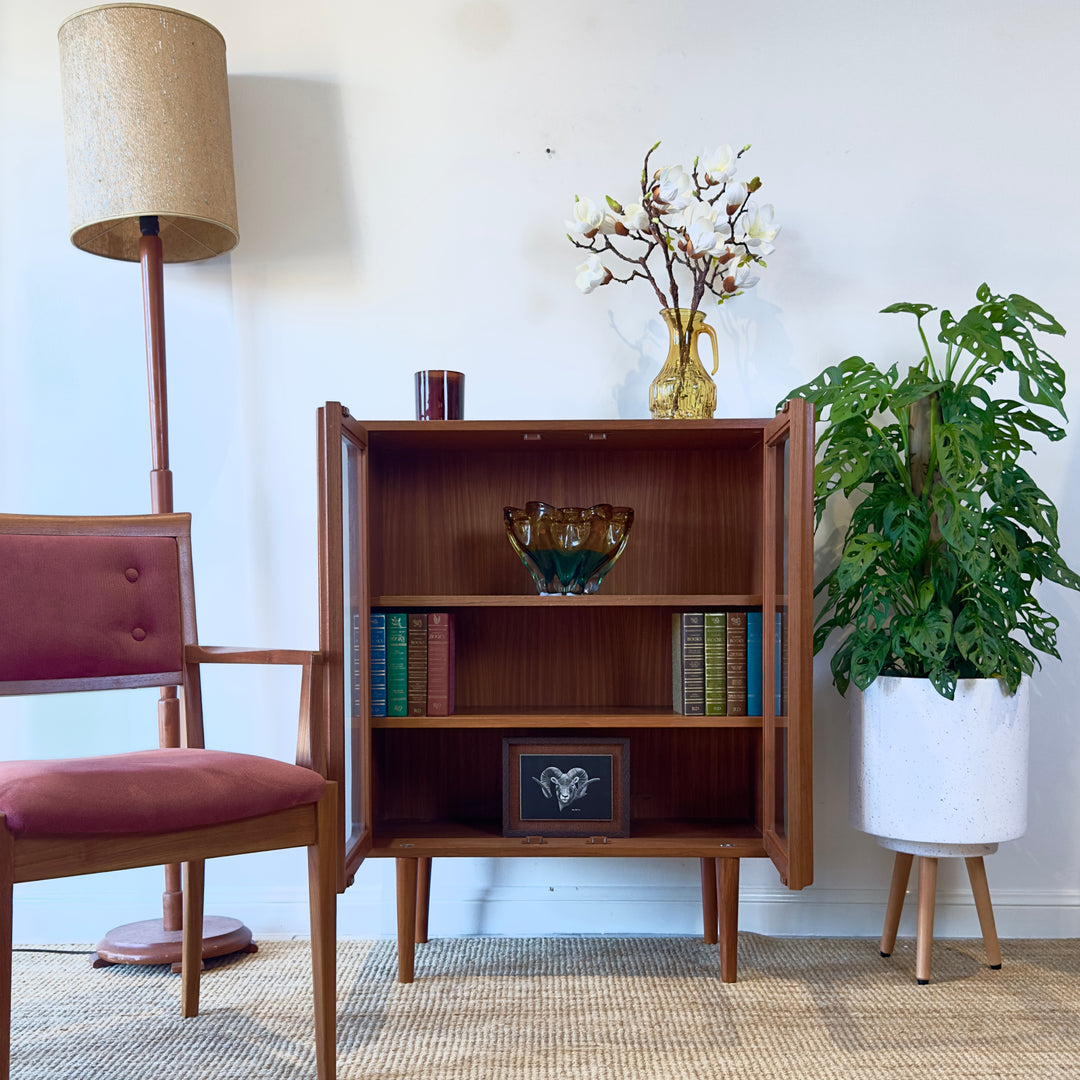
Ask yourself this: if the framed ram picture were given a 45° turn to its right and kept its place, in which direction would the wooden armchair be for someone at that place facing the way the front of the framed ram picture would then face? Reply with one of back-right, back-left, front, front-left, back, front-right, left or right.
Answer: front

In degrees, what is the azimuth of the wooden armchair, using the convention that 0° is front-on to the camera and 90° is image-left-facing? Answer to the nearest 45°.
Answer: approximately 315°

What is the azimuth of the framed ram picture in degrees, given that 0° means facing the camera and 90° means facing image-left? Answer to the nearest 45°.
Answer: approximately 0°

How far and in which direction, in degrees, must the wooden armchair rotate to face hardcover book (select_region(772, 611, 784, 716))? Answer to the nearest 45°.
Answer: approximately 45° to its left

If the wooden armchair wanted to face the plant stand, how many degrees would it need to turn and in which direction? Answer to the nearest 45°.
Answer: approximately 45° to its left
